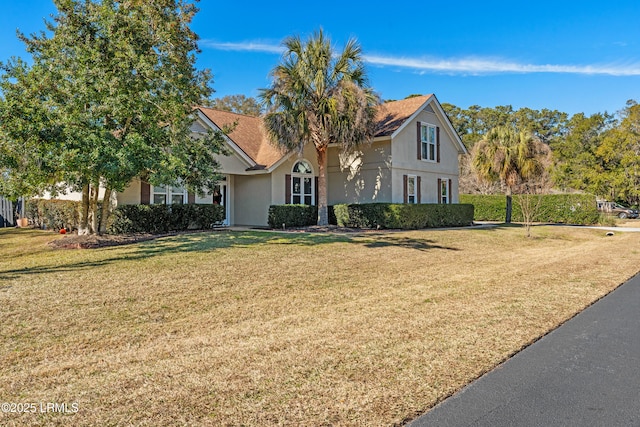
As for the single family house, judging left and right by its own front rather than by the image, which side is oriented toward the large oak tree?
right

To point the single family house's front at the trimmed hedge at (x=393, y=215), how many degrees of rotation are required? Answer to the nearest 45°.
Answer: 0° — it already faces it

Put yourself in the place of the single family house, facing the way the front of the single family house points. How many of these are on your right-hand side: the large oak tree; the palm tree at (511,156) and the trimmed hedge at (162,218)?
2

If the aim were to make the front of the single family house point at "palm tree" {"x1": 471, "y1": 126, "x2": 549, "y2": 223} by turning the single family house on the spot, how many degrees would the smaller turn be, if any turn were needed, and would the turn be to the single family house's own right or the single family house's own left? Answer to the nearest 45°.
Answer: approximately 90° to the single family house's own left
